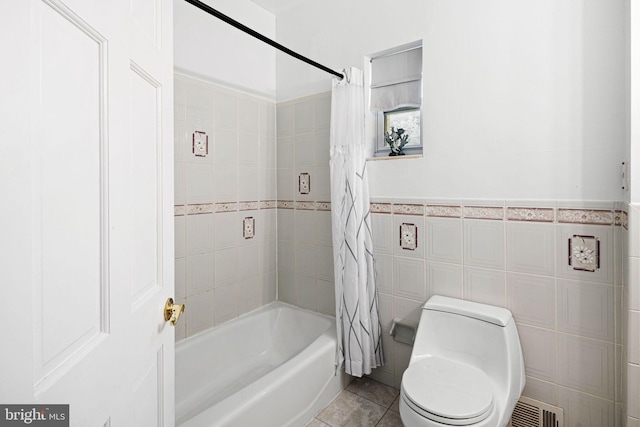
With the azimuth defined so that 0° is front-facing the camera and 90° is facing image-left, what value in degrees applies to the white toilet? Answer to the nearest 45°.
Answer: approximately 45°

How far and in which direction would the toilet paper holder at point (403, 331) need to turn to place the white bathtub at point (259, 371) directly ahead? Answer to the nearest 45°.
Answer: approximately 45° to its right

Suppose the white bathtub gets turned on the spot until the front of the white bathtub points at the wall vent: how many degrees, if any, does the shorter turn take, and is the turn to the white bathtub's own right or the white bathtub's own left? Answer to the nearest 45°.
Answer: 0° — it already faces it

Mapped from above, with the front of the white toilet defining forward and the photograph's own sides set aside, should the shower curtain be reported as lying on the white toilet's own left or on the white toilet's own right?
on the white toilet's own right

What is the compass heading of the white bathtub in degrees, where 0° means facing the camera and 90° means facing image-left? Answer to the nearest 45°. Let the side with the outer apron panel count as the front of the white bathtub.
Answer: approximately 315°
